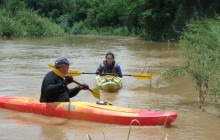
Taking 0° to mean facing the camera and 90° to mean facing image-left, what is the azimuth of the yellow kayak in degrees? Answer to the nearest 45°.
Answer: approximately 0°

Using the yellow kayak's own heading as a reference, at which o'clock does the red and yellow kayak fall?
The red and yellow kayak is roughly at 12 o'clock from the yellow kayak.

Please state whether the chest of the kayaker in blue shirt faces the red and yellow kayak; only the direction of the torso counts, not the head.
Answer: yes
